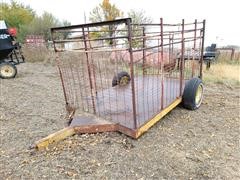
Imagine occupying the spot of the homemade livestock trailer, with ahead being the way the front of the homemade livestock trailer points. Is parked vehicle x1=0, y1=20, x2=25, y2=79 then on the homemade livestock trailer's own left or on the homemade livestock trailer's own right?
on the homemade livestock trailer's own right

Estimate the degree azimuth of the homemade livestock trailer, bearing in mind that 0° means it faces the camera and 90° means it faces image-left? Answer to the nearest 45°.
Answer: approximately 45°
